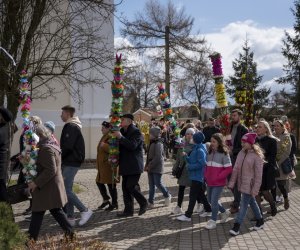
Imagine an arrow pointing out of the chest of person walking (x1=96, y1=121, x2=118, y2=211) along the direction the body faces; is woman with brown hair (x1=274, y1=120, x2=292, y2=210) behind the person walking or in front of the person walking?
behind

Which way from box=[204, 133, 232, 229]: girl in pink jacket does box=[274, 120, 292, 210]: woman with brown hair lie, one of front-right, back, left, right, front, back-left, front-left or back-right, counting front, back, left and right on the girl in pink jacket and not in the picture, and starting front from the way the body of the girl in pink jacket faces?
back

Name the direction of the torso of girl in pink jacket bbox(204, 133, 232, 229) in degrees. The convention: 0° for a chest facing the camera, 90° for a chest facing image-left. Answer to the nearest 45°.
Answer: approximately 45°

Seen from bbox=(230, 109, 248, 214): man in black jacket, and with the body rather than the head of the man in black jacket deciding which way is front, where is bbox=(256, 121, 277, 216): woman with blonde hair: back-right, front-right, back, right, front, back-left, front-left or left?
left
